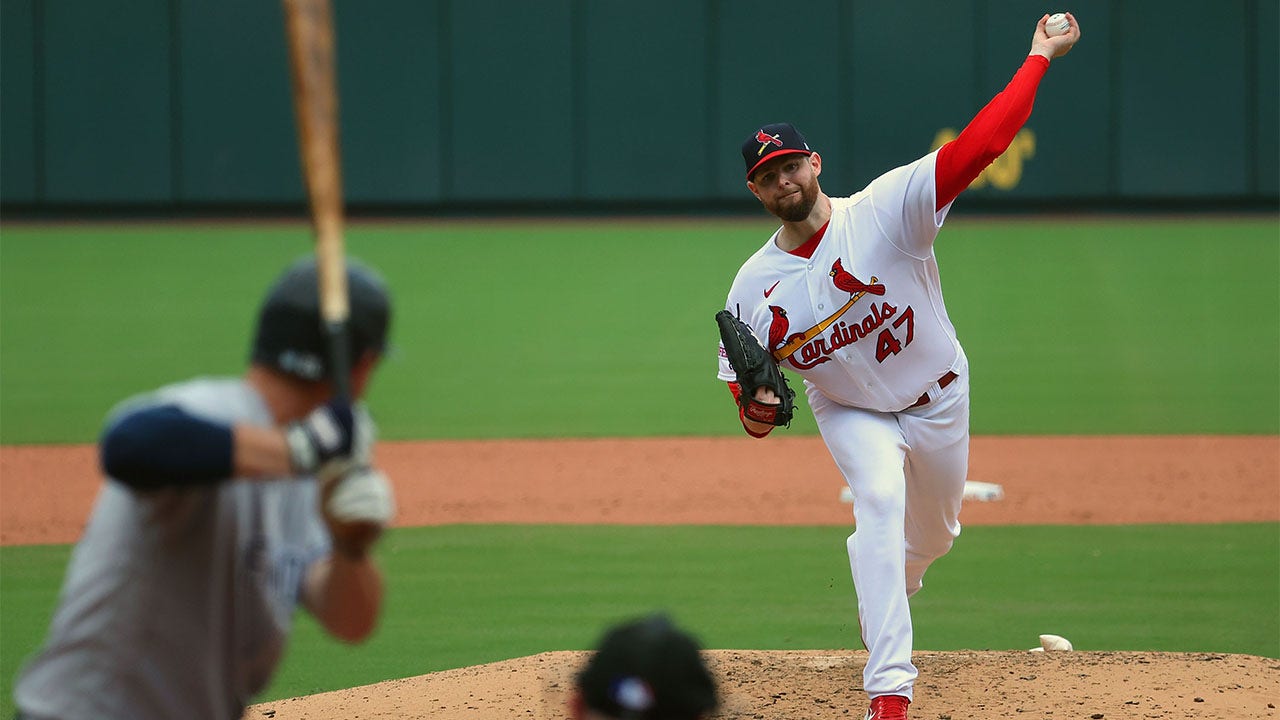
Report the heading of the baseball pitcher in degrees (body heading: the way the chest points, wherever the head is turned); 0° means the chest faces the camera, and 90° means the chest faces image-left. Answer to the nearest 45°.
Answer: approximately 0°
